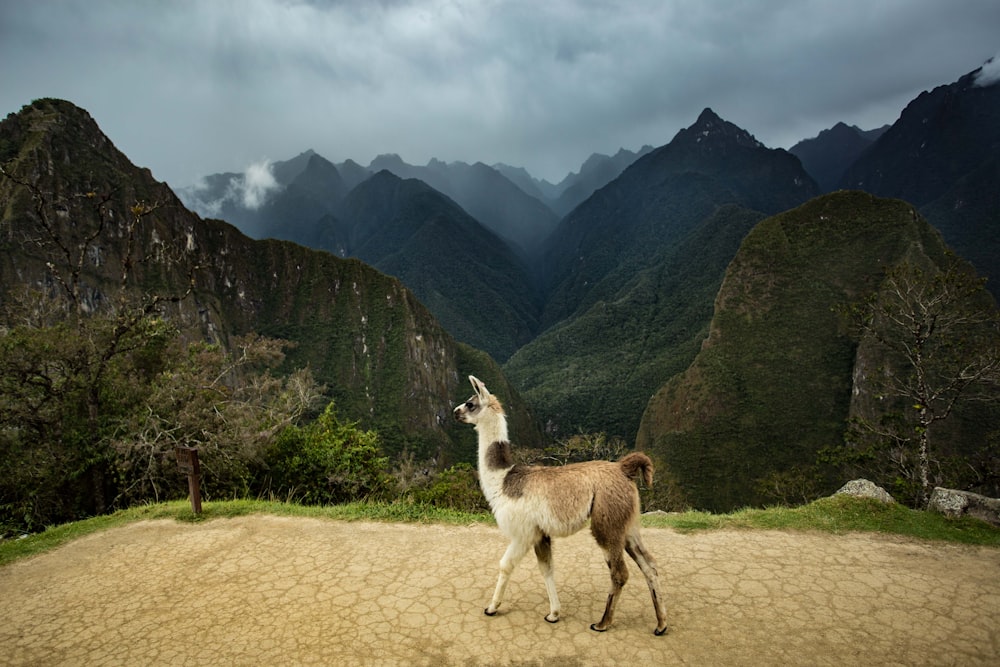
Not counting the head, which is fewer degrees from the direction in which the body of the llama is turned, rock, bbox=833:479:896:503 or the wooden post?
the wooden post

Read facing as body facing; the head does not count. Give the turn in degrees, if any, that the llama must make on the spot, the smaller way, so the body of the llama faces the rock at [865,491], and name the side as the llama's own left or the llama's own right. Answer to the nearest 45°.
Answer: approximately 135° to the llama's own right

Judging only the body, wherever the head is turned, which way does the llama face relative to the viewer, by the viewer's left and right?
facing to the left of the viewer

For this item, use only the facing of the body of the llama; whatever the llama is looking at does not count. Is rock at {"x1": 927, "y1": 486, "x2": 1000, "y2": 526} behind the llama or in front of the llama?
behind

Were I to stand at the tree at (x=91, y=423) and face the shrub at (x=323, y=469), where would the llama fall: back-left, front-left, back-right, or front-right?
front-right

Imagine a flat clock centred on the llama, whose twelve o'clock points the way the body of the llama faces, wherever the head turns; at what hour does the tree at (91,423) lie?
The tree is roughly at 1 o'clock from the llama.

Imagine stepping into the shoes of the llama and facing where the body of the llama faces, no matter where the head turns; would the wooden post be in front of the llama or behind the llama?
in front

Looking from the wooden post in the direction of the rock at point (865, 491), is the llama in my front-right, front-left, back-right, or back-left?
front-right

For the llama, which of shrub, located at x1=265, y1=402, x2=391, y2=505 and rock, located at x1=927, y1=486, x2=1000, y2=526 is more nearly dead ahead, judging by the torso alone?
the shrub

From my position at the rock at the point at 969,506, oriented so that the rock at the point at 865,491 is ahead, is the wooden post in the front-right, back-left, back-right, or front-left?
front-left

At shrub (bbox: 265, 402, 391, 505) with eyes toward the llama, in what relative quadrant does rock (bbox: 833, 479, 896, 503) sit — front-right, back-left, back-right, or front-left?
front-left

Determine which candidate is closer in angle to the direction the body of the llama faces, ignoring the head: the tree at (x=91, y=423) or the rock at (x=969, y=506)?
the tree

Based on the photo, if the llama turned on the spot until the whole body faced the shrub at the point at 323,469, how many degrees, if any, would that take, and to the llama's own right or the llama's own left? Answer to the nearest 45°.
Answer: approximately 45° to the llama's own right
